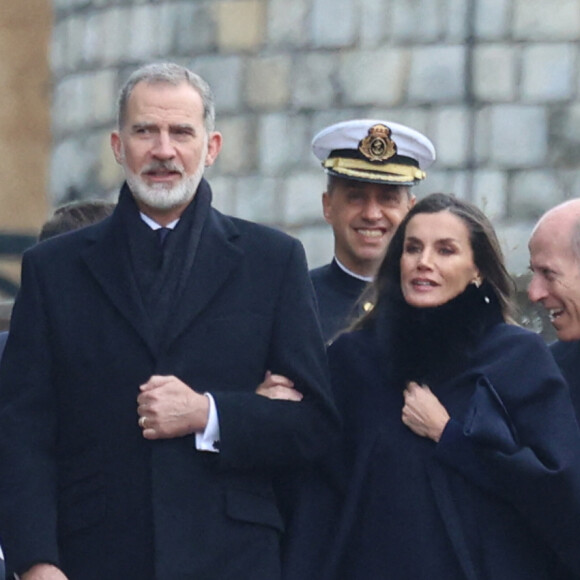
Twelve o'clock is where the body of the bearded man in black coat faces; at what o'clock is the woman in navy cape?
The woman in navy cape is roughly at 9 o'clock from the bearded man in black coat.

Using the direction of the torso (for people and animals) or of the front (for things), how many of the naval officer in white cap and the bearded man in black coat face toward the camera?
2

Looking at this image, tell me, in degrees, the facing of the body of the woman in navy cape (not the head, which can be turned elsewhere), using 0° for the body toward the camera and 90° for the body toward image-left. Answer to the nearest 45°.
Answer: approximately 45°

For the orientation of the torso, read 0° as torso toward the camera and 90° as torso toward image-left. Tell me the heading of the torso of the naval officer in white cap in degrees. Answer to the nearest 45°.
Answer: approximately 0°
